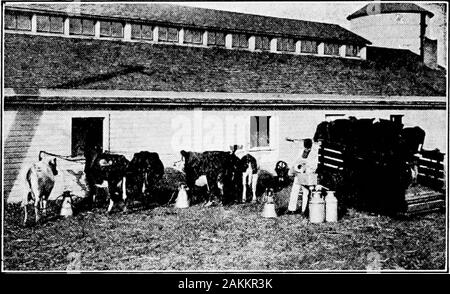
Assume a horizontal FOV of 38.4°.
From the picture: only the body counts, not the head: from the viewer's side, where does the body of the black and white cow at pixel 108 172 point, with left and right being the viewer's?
facing away from the viewer and to the left of the viewer

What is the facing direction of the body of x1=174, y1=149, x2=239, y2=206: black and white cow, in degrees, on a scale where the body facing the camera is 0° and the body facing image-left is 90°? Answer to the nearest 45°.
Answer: approximately 135°

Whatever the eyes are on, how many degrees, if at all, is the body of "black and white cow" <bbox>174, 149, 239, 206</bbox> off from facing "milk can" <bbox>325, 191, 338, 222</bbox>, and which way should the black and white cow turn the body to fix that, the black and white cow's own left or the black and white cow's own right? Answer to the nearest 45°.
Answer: approximately 180°

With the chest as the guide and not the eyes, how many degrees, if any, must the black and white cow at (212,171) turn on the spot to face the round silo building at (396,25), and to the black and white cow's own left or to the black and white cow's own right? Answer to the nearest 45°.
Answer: approximately 90° to the black and white cow's own right

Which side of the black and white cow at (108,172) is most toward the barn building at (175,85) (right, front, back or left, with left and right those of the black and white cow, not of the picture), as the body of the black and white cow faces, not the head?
right

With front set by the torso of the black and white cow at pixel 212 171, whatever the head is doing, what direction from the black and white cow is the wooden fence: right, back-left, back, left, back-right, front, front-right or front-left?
back-right
